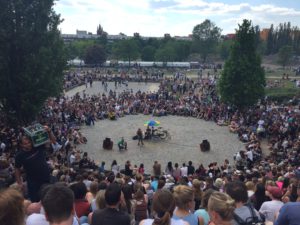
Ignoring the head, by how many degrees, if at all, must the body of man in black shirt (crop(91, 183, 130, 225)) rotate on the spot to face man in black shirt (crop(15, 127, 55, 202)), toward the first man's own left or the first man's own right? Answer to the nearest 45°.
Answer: approximately 45° to the first man's own left

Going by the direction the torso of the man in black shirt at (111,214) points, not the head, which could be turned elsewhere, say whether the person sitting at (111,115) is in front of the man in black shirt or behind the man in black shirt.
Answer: in front

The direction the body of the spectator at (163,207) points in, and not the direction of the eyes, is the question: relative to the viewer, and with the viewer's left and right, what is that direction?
facing away from the viewer

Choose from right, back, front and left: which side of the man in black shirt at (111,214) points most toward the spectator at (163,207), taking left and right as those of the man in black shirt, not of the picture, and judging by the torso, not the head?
right

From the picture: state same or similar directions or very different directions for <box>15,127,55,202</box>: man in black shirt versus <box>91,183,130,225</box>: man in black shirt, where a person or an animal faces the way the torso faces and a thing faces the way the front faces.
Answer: very different directions

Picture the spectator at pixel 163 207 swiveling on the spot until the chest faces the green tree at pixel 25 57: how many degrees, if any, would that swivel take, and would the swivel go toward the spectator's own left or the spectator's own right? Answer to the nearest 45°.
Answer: approximately 45° to the spectator's own left

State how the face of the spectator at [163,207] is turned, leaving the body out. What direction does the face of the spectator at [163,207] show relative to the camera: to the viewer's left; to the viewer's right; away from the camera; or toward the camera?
away from the camera

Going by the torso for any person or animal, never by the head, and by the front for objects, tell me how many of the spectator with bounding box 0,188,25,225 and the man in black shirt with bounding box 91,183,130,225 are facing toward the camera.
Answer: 0

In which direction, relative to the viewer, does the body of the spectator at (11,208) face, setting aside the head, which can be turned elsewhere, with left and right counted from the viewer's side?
facing away from the viewer

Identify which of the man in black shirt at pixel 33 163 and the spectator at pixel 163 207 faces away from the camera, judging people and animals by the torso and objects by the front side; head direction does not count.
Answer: the spectator

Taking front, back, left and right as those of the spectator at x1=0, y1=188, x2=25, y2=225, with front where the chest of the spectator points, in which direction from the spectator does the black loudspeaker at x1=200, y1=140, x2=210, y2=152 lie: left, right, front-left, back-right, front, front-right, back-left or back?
front-right

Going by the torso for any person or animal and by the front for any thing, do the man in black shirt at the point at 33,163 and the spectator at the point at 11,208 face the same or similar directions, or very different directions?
very different directions

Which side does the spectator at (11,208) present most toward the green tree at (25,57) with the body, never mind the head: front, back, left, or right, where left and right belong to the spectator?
front

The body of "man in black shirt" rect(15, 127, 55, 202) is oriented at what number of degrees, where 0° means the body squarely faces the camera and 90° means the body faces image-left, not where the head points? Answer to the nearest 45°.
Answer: approximately 0°

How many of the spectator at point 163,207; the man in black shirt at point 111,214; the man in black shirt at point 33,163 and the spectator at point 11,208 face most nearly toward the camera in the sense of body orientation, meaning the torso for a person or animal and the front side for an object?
1

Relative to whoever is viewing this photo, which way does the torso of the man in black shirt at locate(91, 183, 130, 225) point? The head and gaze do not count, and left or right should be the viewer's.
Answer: facing away from the viewer
